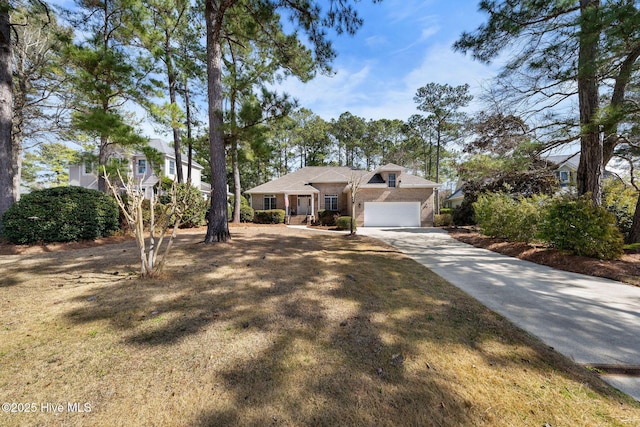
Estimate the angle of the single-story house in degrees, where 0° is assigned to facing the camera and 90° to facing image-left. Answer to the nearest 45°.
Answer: approximately 0°

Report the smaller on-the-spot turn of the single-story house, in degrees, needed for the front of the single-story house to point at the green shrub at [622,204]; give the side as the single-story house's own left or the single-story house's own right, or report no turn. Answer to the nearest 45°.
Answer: approximately 45° to the single-story house's own left

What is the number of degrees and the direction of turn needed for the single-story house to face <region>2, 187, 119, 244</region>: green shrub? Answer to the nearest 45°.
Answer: approximately 45° to its right

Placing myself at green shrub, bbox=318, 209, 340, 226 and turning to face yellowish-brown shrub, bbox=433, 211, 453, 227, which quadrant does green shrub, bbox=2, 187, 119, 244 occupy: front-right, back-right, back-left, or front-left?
back-right

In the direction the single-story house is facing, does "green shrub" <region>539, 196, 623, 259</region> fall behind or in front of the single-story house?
in front

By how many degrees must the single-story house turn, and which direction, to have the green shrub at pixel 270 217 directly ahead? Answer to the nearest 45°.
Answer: approximately 90° to its right

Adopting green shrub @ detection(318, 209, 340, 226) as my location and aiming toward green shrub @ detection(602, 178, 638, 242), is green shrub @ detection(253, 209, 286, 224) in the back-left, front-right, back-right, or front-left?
back-right

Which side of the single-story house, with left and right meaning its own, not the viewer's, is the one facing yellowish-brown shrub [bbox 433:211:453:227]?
left

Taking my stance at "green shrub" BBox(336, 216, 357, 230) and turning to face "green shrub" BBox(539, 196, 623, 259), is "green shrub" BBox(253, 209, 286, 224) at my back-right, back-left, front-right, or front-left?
back-right
